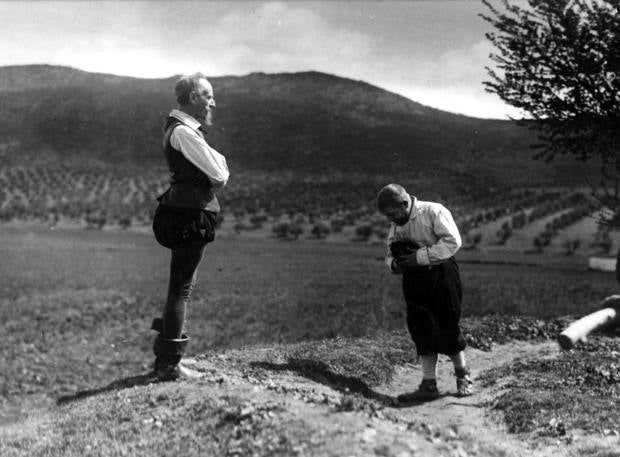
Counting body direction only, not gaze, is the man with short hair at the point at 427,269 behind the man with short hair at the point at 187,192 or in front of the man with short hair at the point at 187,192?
in front

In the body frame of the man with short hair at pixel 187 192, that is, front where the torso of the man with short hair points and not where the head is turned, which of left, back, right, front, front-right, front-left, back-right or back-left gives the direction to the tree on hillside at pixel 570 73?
front-left

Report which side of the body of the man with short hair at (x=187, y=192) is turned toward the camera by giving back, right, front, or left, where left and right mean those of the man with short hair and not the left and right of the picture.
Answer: right

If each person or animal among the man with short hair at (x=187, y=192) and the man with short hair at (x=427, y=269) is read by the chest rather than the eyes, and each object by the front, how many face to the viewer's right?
1

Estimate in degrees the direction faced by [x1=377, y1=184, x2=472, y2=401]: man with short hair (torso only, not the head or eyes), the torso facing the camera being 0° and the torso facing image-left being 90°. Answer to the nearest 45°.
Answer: approximately 45°

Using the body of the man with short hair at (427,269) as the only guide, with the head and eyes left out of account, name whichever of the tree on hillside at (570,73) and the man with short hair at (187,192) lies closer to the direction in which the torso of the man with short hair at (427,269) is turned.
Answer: the man with short hair

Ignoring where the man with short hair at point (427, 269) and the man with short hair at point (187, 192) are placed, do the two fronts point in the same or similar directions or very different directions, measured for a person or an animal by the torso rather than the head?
very different directions

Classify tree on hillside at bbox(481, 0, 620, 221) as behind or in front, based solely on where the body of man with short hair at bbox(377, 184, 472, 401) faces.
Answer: behind

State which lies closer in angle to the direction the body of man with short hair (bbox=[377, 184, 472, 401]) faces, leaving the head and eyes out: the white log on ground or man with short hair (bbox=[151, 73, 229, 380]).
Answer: the man with short hair

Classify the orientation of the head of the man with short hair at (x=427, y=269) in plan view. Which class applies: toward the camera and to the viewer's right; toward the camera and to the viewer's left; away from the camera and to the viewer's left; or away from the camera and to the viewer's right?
toward the camera and to the viewer's left

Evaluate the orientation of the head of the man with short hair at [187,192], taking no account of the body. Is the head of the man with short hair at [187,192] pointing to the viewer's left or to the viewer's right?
to the viewer's right

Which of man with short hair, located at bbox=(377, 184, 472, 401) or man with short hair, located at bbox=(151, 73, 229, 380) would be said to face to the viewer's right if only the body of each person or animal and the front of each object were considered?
man with short hair, located at bbox=(151, 73, 229, 380)
